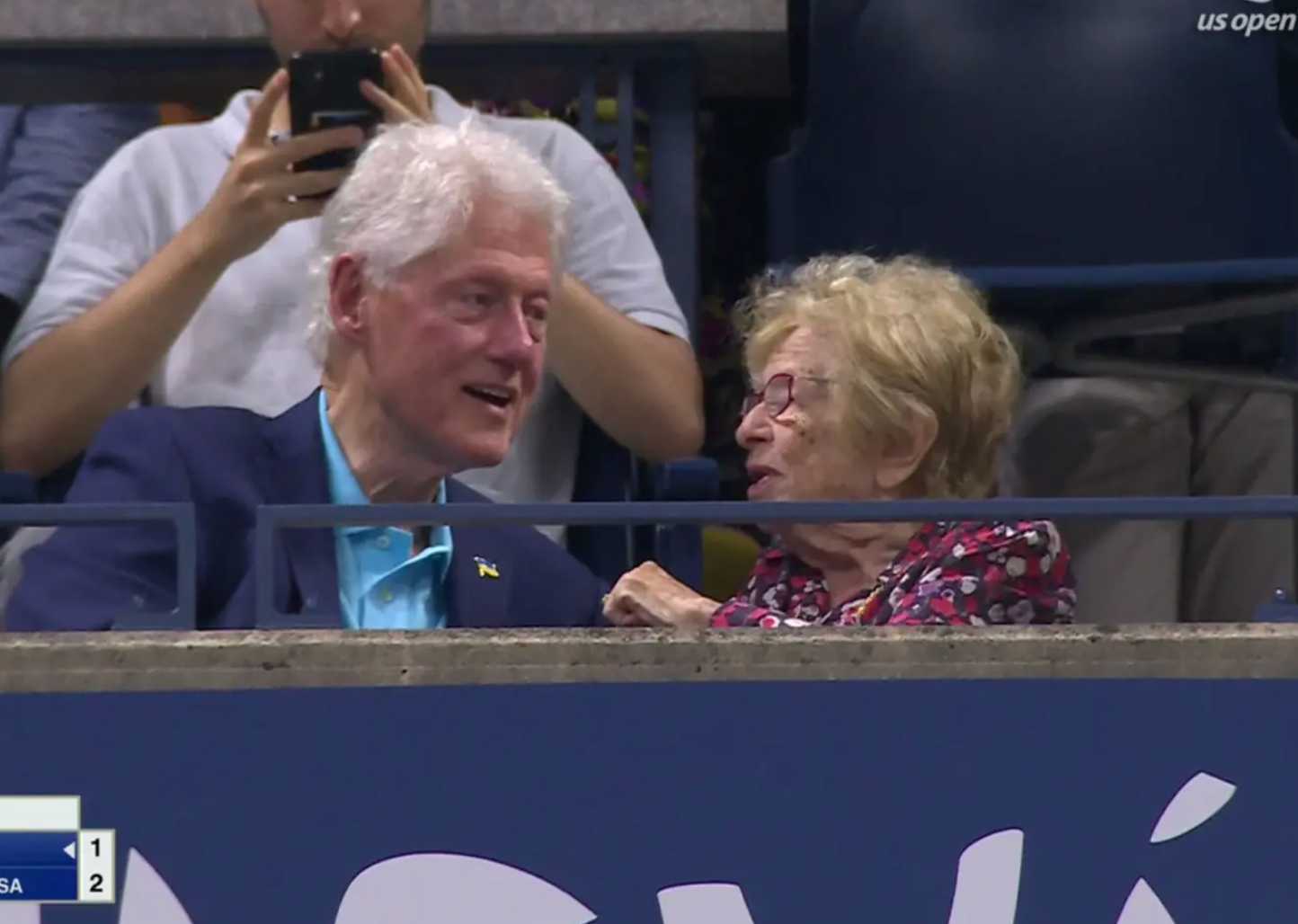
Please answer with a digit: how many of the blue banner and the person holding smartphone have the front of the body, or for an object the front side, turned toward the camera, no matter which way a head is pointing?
2

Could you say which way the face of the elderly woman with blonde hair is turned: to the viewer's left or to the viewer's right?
to the viewer's left

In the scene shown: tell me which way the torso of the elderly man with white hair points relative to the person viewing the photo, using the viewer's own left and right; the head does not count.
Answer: facing the viewer and to the right of the viewer

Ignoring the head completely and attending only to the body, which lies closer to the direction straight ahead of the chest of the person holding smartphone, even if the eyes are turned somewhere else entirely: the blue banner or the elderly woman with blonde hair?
the blue banner

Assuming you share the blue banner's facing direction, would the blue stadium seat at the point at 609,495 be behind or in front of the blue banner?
behind

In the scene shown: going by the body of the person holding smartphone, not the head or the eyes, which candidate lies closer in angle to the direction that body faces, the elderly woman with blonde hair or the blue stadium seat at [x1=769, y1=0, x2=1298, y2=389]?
the elderly woman with blonde hair

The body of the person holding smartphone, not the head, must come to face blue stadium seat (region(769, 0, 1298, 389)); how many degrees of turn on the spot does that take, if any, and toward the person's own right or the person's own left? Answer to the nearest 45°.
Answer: approximately 90° to the person's own left

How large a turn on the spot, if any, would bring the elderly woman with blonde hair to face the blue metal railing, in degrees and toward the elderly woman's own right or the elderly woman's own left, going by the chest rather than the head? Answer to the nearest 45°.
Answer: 0° — they already face it

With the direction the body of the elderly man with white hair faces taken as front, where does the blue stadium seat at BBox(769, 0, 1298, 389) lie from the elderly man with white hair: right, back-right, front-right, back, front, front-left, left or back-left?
left

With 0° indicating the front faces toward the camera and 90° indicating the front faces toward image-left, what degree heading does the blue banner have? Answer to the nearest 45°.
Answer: approximately 0°
